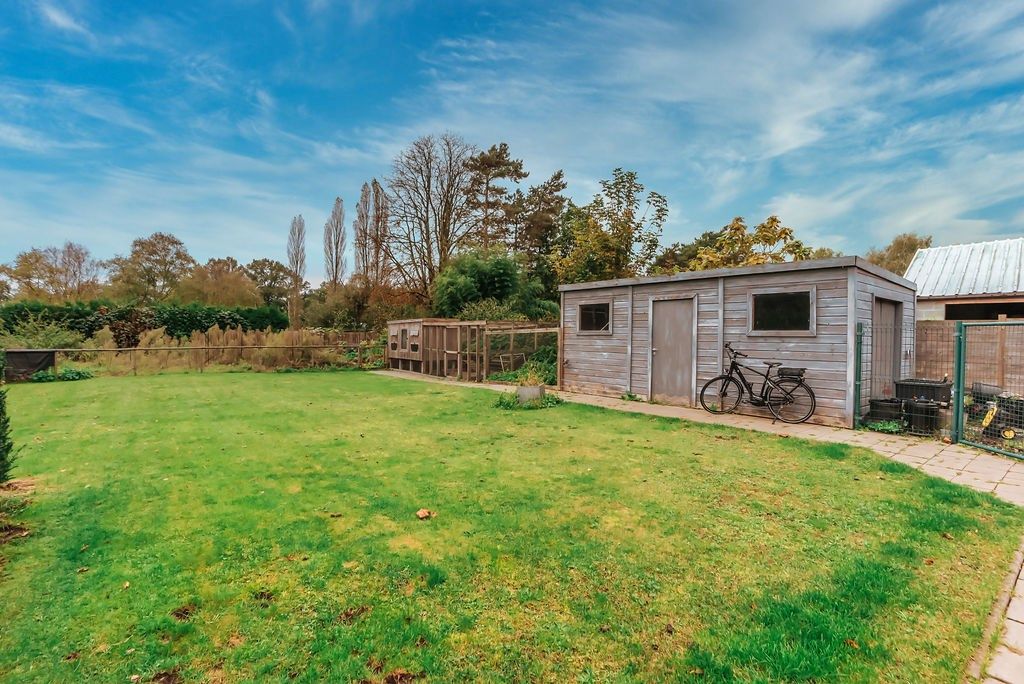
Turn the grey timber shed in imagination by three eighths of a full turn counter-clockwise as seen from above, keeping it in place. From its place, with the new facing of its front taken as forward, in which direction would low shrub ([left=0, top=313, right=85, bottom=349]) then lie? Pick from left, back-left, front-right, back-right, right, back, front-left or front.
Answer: back

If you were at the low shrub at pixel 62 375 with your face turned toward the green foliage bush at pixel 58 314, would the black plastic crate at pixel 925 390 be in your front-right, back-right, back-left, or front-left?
back-right

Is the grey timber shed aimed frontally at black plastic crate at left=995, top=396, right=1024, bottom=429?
no

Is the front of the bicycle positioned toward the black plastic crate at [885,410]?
no

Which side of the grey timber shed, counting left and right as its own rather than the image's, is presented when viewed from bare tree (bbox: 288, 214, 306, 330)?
right

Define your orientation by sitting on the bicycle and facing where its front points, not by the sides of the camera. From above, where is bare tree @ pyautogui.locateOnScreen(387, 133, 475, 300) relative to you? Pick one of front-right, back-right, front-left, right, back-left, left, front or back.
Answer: front-right

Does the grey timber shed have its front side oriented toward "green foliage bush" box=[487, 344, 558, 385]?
no

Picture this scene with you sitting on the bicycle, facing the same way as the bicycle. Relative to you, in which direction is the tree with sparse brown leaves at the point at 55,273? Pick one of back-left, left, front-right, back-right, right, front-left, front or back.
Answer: front

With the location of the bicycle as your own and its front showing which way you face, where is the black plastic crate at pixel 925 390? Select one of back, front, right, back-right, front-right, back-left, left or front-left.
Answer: back

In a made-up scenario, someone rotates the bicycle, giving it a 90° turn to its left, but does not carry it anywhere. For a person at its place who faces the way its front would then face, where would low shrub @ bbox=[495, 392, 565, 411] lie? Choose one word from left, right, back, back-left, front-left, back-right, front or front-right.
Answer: right

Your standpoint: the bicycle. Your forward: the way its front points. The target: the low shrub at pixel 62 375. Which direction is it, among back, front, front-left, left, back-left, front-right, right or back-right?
front

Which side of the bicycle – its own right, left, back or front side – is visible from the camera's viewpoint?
left

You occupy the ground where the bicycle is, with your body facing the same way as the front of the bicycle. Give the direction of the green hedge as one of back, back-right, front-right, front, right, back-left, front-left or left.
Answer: front
